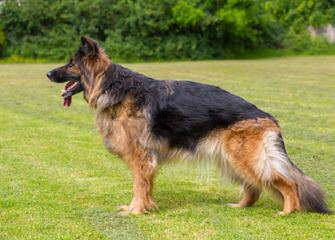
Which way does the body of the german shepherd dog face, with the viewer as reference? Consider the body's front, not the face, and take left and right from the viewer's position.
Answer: facing to the left of the viewer
